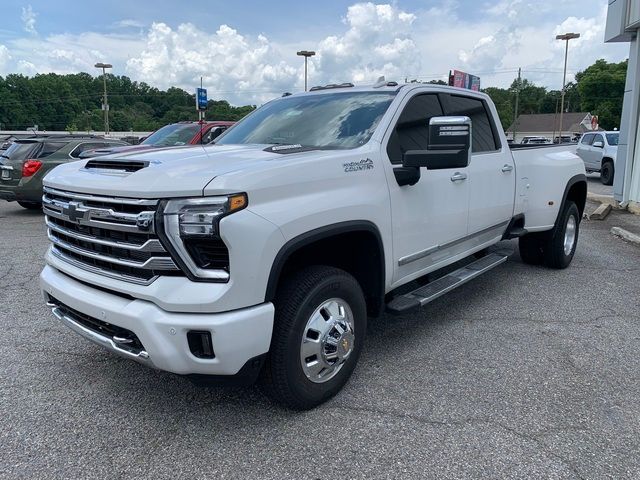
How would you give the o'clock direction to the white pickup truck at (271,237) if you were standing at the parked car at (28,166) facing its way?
The white pickup truck is roughly at 4 o'clock from the parked car.

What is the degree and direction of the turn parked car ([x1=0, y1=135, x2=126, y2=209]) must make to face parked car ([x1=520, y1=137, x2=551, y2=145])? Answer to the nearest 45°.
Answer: approximately 45° to its right

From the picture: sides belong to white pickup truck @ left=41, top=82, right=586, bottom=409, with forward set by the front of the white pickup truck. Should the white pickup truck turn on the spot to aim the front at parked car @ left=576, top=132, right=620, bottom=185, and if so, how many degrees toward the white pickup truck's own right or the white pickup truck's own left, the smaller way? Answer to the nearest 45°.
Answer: approximately 180°

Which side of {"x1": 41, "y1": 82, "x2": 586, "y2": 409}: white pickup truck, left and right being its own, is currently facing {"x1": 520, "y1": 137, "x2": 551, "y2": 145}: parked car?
back

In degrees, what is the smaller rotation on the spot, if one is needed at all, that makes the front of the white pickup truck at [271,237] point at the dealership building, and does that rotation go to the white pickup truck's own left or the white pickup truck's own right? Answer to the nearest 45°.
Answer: approximately 180°

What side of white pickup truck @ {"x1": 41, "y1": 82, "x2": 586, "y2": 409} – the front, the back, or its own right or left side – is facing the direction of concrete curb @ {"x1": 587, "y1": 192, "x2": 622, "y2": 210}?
back

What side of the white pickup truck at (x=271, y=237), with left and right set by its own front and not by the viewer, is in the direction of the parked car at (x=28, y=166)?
right

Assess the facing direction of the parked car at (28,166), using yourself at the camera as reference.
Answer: facing away from the viewer and to the right of the viewer

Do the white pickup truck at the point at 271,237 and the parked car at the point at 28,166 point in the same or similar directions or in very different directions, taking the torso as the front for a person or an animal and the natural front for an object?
very different directions

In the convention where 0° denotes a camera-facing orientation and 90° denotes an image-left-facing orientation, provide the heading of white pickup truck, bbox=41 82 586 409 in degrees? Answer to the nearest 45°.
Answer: approximately 45°
